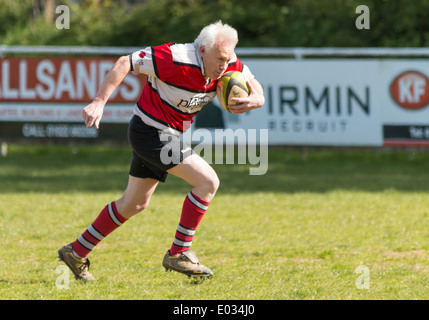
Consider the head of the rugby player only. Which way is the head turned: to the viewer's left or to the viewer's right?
to the viewer's right

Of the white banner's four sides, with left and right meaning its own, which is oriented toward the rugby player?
front

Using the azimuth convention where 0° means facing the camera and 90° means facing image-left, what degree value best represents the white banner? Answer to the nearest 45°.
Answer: approximately 0°
